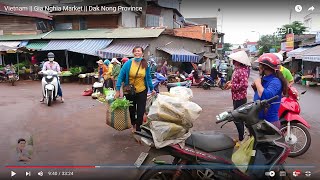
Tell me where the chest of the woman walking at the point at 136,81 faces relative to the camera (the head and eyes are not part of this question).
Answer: toward the camera

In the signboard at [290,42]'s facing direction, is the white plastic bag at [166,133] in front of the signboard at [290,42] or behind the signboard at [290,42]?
in front

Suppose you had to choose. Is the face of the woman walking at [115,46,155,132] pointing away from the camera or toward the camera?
toward the camera

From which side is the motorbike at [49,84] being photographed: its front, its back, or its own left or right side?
front

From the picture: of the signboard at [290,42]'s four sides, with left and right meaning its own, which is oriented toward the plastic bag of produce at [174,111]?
front

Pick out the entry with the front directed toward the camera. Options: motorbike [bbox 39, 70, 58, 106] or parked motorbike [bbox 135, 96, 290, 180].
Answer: the motorbike

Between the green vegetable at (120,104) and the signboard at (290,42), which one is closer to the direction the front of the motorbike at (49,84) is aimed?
the green vegetable

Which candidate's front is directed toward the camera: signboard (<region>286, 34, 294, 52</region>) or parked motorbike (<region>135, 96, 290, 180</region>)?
the signboard

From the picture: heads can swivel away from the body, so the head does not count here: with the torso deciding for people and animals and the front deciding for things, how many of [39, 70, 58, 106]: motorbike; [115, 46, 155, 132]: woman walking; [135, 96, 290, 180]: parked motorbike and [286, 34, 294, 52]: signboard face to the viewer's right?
1

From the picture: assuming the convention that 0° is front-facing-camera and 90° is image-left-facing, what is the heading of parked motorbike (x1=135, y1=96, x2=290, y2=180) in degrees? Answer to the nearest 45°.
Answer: approximately 270°

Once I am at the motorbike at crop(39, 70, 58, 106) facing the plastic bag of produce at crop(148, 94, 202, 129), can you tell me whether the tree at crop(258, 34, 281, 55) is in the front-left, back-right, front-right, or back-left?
back-left

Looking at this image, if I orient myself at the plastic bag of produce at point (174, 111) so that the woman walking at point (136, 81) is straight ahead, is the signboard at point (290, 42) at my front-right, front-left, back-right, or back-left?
front-right

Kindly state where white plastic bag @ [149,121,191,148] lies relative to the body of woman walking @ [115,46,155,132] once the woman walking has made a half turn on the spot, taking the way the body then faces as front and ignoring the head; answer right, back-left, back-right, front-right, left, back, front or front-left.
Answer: back

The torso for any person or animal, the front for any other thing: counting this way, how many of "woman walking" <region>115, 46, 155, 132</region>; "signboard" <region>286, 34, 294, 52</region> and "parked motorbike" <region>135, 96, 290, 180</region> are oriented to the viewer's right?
1

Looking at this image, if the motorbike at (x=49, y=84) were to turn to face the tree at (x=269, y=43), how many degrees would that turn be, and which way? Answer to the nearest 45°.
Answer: approximately 135° to its left

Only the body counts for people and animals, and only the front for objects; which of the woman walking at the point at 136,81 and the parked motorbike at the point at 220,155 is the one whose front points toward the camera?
the woman walking
